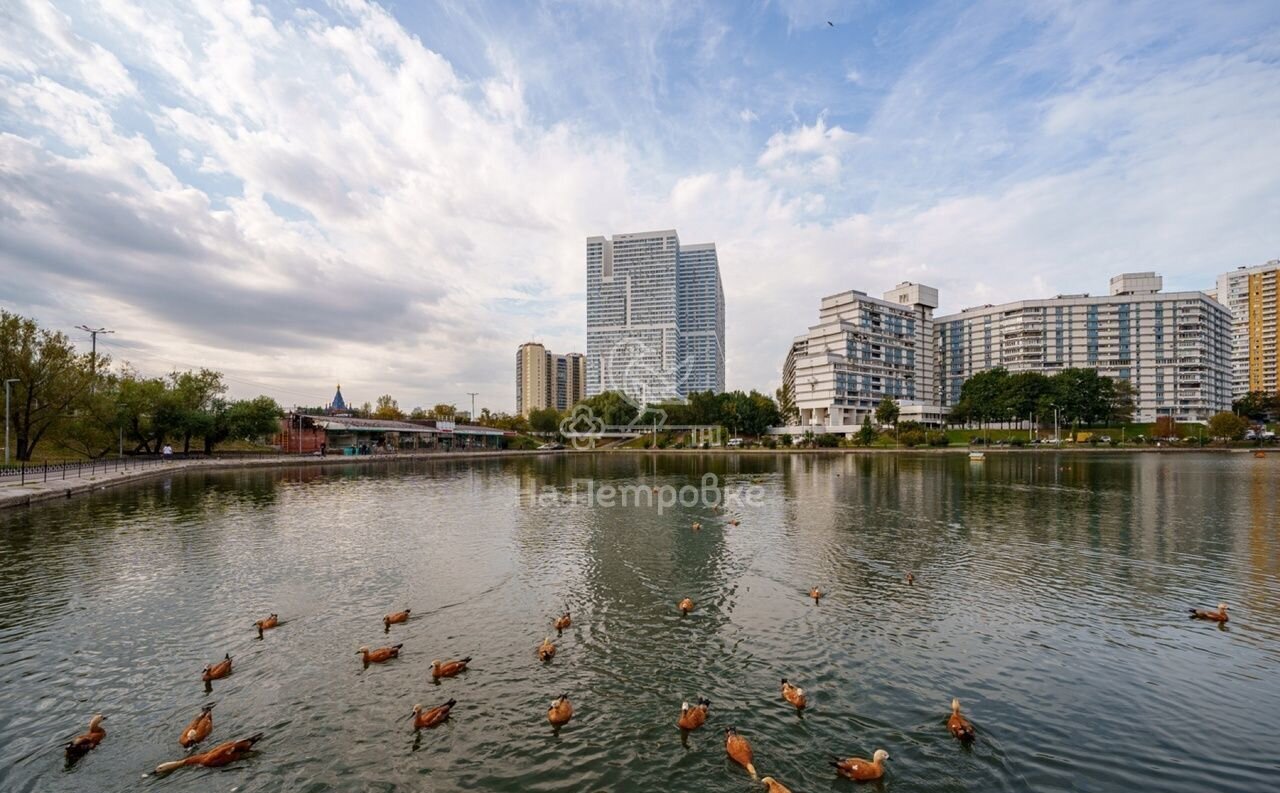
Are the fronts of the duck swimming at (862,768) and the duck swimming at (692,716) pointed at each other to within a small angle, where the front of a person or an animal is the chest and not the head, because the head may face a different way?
no

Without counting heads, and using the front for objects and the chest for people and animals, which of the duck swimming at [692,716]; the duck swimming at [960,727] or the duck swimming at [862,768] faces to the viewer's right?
the duck swimming at [862,768]

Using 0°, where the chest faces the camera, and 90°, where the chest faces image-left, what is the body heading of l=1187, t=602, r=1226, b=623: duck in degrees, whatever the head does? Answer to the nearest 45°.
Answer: approximately 270°

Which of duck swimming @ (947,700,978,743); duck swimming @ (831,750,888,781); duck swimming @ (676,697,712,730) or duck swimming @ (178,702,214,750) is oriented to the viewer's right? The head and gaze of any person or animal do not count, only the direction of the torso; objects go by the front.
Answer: duck swimming @ (831,750,888,781)

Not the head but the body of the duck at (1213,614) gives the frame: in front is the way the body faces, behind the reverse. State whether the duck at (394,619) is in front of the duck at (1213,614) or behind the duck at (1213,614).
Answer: behind

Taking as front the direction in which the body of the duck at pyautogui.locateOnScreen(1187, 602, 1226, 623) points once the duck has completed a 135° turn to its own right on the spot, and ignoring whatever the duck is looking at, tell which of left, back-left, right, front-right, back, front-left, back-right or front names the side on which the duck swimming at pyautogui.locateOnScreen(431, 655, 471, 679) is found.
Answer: front

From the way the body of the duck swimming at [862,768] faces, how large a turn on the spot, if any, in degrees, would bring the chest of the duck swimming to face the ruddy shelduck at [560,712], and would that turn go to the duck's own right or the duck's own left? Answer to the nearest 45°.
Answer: approximately 180°
